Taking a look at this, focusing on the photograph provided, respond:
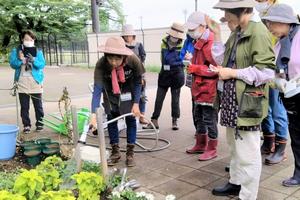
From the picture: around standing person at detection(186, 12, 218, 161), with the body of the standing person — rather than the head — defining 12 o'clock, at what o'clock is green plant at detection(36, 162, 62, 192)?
The green plant is roughly at 12 o'clock from the standing person.

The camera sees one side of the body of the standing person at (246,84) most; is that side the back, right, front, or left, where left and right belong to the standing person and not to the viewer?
left

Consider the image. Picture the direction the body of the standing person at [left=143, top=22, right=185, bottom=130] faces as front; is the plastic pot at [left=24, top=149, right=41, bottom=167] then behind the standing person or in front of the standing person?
in front

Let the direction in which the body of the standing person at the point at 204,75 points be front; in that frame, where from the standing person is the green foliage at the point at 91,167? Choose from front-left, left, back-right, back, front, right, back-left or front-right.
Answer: front

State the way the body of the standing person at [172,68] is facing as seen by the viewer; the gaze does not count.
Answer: toward the camera

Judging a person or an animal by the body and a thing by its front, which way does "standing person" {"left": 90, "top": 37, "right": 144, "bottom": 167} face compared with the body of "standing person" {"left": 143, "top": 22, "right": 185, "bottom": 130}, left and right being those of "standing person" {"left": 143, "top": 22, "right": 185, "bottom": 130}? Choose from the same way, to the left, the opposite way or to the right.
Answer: the same way

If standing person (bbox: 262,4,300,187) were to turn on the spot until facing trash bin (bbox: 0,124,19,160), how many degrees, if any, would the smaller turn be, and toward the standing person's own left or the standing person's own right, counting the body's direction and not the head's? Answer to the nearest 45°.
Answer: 0° — they already face it

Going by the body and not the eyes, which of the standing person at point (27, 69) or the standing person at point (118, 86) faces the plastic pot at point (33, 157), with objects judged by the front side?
the standing person at point (27, 69)

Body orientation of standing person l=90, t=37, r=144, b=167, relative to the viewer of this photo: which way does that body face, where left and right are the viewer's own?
facing the viewer

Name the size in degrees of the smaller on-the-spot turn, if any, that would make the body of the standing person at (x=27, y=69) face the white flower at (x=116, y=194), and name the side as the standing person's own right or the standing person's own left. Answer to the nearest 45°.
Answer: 0° — they already face it

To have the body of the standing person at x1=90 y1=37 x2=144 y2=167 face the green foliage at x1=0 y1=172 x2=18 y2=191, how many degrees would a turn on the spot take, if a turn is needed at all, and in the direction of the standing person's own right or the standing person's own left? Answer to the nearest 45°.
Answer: approximately 45° to the standing person's own right

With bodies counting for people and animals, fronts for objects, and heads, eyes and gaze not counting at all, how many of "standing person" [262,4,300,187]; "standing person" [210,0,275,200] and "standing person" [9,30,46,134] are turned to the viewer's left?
2

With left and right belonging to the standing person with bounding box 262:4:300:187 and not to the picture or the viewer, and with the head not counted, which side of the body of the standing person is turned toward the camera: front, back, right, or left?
left

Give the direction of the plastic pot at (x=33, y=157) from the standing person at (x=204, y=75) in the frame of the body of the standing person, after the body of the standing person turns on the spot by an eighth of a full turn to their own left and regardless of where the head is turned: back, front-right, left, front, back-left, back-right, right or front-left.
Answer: right

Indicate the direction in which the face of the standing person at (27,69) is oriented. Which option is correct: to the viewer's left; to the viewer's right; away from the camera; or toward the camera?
toward the camera

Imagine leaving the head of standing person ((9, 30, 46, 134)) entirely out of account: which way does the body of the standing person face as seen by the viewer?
toward the camera
